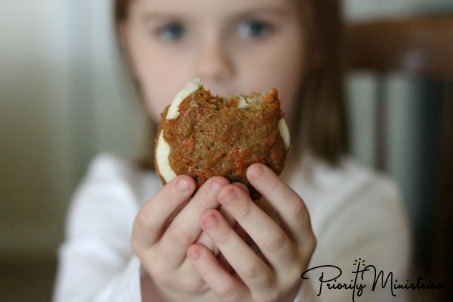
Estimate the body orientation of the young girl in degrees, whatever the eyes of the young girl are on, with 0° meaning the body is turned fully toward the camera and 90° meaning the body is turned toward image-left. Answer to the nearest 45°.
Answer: approximately 0°
